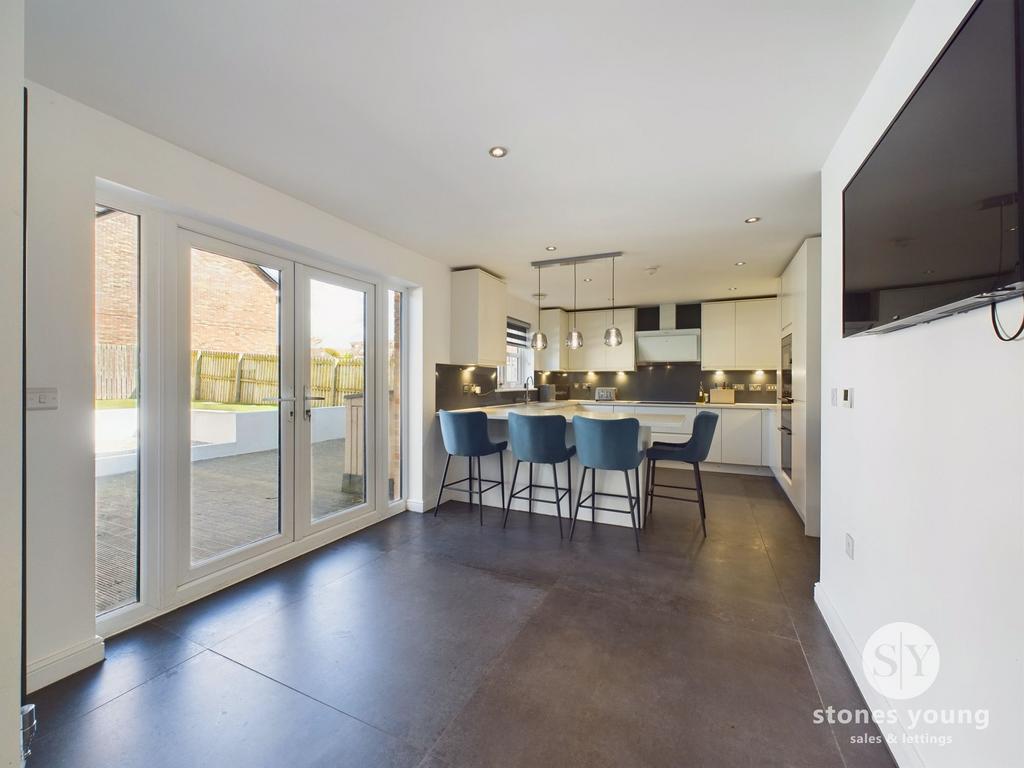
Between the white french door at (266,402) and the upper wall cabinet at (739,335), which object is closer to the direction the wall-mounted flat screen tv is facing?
the white french door

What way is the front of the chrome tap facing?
to the viewer's right

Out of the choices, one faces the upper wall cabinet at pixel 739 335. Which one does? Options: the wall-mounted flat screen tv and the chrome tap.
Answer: the chrome tap

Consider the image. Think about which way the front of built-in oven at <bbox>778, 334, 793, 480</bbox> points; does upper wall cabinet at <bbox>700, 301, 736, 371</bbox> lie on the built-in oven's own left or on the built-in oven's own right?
on the built-in oven's own right

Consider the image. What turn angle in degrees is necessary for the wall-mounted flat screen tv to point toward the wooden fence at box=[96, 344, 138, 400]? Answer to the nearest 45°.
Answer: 0° — it already faces it

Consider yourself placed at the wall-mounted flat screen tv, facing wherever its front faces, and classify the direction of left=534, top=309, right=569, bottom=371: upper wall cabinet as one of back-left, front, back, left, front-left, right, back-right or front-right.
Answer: right

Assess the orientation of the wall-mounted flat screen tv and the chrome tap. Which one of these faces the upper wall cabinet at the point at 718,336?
the chrome tap

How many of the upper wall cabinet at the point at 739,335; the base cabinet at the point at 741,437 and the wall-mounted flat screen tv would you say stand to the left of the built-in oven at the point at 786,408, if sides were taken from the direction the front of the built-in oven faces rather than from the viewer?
1

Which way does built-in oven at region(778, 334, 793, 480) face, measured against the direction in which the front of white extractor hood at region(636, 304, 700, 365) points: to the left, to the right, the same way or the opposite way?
to the right

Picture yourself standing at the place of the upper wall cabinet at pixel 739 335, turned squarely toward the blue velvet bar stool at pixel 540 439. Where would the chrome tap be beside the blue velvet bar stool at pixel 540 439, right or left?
right

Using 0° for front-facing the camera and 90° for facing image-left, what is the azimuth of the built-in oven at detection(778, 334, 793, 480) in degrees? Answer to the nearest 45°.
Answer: approximately 90°

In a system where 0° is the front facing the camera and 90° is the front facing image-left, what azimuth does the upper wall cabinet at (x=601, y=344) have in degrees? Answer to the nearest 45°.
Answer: approximately 0°

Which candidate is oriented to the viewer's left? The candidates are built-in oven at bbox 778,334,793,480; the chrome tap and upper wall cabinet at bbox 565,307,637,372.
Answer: the built-in oven
